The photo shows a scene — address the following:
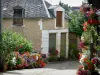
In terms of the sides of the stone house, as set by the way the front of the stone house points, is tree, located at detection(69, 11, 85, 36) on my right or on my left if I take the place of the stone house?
on my left

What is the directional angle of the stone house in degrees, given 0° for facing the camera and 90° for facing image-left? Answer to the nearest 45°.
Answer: approximately 0°

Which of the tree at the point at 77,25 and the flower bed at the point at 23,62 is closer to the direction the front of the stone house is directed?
the flower bed

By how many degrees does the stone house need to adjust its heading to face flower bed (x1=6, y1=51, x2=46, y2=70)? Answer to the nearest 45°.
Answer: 0° — it already faces it
